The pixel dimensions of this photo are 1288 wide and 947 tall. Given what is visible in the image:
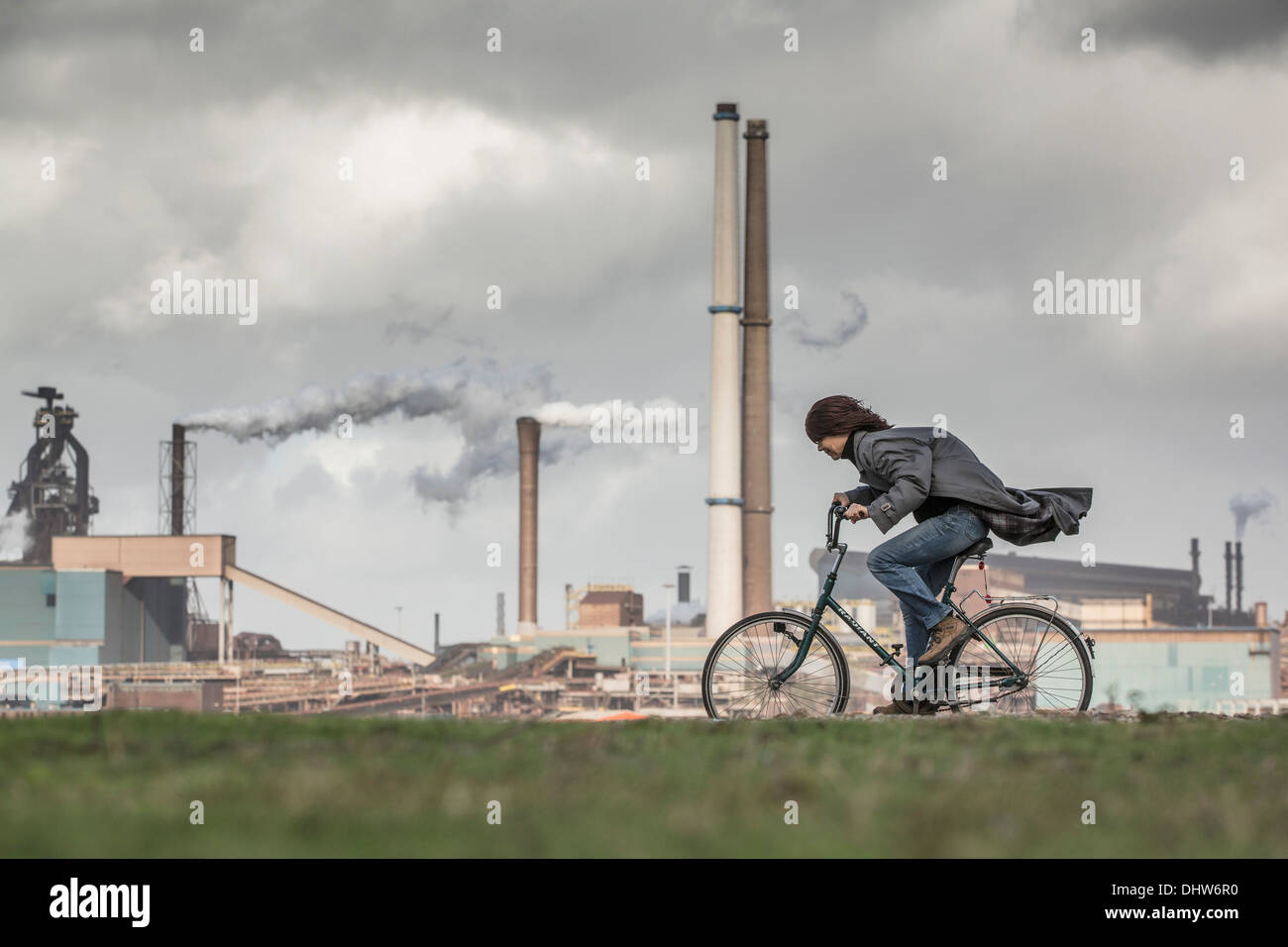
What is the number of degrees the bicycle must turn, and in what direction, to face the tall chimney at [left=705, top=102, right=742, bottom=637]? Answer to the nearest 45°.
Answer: approximately 90° to its right

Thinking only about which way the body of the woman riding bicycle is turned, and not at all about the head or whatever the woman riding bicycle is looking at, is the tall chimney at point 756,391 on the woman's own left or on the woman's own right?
on the woman's own right

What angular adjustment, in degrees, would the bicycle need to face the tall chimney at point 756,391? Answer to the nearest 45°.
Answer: approximately 90° to its right

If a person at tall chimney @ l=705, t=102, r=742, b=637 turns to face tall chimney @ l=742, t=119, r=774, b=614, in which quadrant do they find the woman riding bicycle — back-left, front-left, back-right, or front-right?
back-right

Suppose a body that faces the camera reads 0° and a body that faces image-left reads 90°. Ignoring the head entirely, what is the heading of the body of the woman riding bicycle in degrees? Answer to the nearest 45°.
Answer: approximately 90°

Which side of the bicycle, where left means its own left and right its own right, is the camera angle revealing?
left

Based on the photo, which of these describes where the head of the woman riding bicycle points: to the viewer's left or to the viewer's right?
to the viewer's left
